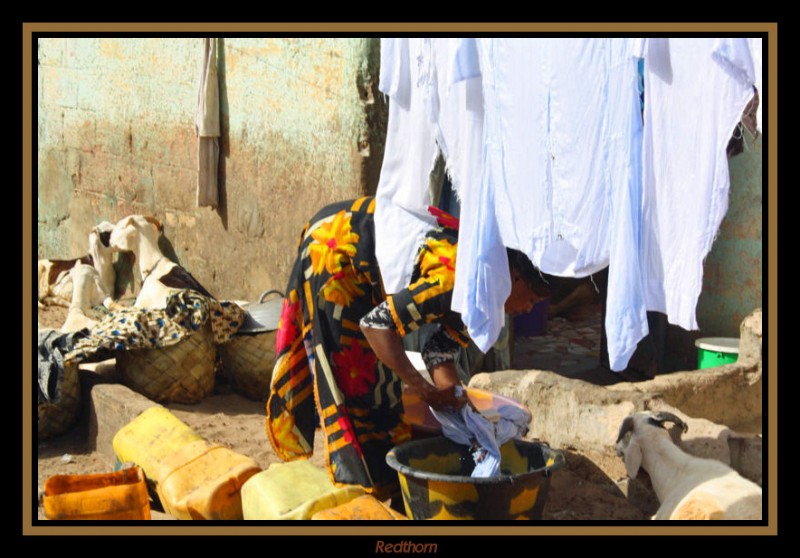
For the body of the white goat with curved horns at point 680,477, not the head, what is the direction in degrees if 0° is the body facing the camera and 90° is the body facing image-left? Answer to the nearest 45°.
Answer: approximately 135°

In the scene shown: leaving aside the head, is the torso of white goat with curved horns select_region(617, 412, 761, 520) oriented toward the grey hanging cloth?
yes

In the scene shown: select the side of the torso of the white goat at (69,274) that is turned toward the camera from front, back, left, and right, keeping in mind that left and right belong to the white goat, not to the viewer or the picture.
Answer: right

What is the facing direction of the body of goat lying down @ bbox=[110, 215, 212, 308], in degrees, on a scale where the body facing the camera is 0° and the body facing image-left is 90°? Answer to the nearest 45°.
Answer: approximately 90°

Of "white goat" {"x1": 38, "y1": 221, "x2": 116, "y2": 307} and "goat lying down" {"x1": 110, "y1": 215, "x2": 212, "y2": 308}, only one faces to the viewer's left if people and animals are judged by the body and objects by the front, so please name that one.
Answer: the goat lying down

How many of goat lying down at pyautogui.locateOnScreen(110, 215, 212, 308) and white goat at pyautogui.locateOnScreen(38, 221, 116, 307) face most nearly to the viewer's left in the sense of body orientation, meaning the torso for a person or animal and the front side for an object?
1

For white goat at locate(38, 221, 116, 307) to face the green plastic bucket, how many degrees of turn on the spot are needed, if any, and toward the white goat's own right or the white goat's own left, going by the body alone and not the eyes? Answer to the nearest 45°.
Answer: approximately 45° to the white goat's own right
